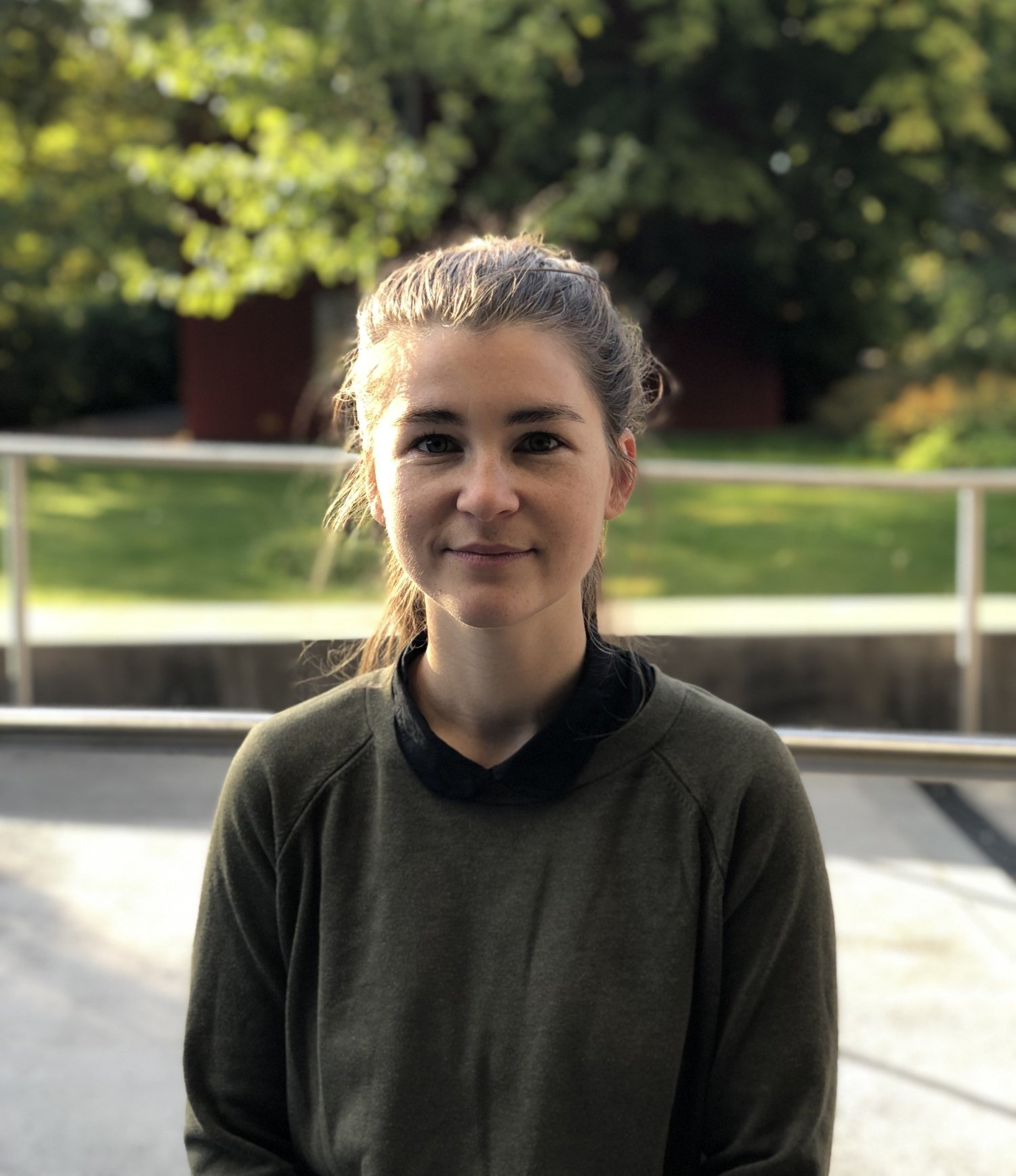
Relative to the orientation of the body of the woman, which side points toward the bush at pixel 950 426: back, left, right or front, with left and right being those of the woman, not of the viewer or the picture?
back

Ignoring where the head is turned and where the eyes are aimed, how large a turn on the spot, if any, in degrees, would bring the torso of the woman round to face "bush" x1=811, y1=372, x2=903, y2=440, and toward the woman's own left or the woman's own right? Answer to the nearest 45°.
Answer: approximately 180°

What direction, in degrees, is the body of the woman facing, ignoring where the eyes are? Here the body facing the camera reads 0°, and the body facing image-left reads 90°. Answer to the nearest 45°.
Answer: approximately 0°

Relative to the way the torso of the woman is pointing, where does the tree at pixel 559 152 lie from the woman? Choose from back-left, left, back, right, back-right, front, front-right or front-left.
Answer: back

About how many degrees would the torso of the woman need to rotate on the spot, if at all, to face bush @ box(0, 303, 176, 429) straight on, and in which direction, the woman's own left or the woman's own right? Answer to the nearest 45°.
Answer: approximately 180°
